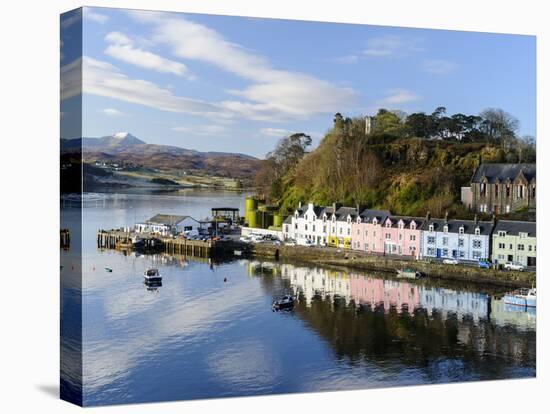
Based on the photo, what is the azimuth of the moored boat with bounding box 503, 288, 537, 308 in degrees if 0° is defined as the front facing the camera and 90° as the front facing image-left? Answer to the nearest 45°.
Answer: approximately 90°
